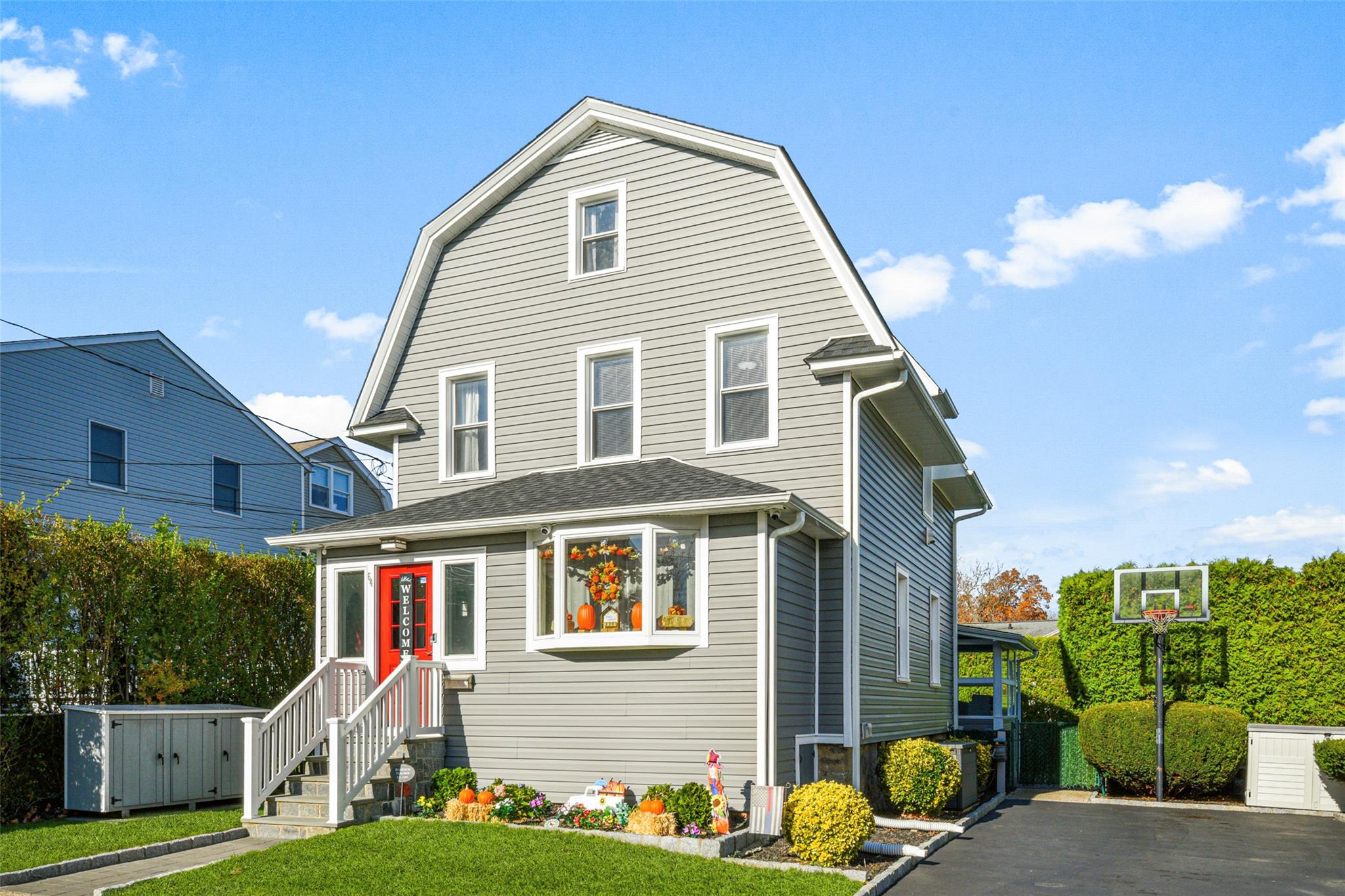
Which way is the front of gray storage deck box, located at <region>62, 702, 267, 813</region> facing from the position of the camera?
facing the viewer and to the right of the viewer

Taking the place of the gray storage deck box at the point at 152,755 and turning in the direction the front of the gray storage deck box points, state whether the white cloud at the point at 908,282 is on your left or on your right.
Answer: on your left

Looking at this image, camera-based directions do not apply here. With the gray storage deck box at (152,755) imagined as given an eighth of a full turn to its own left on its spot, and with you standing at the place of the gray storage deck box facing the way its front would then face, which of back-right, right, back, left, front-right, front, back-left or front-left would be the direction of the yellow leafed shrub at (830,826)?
front-right

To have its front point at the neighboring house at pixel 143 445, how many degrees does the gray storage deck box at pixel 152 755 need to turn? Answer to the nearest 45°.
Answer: approximately 135° to its left

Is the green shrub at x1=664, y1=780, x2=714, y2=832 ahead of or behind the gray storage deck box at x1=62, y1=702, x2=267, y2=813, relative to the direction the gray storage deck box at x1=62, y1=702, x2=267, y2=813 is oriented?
ahead

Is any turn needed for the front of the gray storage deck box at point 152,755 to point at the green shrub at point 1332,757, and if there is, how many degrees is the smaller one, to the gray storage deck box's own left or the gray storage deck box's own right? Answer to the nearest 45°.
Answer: approximately 45° to the gray storage deck box's own left

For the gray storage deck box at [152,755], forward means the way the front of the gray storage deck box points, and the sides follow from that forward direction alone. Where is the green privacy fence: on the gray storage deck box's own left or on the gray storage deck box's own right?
on the gray storage deck box's own left
